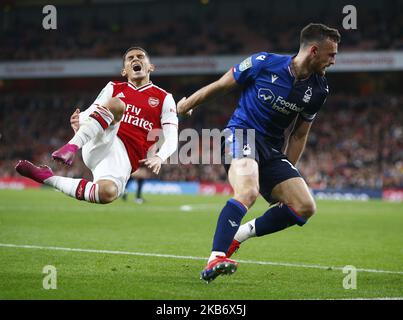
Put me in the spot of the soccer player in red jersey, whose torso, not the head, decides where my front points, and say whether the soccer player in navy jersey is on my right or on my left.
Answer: on my left

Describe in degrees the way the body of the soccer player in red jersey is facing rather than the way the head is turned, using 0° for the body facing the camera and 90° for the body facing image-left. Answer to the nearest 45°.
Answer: approximately 0°
